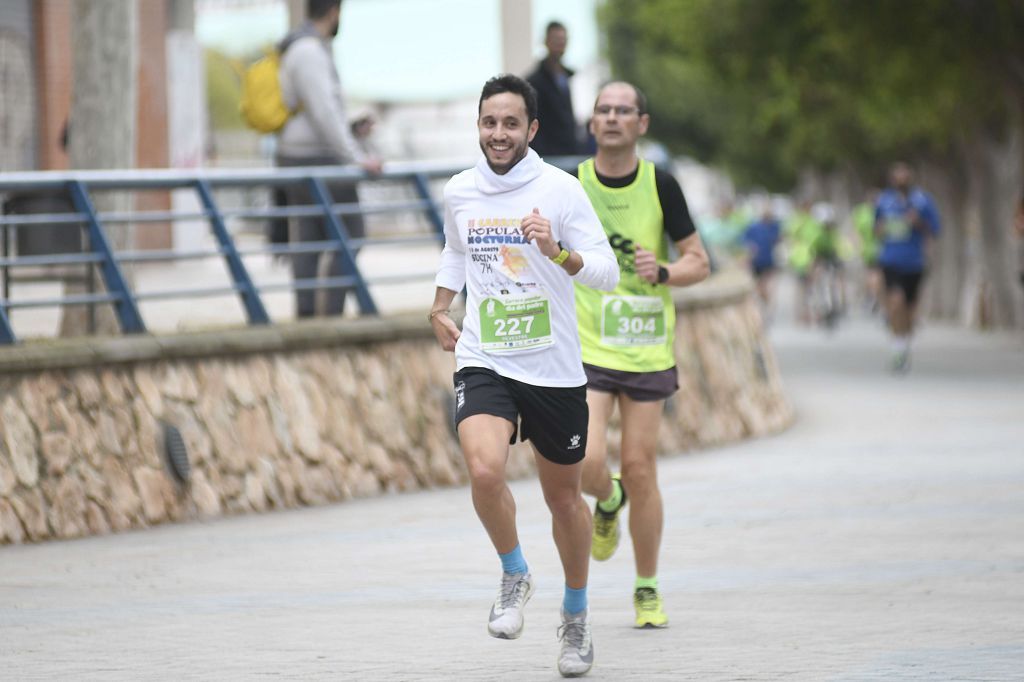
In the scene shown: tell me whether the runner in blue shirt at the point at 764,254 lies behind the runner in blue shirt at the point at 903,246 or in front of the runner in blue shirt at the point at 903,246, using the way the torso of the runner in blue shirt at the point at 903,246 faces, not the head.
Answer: behind

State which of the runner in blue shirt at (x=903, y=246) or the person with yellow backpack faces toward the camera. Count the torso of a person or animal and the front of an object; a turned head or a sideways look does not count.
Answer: the runner in blue shirt

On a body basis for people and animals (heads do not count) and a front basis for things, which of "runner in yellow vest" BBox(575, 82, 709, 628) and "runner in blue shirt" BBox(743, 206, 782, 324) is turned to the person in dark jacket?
the runner in blue shirt

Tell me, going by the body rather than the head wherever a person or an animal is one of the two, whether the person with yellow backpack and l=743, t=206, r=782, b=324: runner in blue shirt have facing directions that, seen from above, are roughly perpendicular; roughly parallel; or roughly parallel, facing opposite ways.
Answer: roughly perpendicular

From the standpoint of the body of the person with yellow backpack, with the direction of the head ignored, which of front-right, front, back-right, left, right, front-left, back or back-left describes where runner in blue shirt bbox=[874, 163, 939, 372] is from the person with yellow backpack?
front-left

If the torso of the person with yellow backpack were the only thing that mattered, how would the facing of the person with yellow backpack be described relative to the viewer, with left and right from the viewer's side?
facing to the right of the viewer

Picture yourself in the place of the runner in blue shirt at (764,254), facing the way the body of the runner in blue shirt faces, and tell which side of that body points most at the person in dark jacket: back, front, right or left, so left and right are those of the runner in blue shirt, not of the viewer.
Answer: front

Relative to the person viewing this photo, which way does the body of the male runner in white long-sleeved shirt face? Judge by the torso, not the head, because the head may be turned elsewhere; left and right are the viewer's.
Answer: facing the viewer

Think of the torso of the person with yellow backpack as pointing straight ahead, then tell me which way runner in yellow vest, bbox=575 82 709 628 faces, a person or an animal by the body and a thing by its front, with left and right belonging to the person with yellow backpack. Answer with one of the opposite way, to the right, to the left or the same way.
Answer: to the right

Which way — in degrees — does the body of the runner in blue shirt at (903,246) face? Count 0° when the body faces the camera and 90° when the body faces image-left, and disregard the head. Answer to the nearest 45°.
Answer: approximately 0°

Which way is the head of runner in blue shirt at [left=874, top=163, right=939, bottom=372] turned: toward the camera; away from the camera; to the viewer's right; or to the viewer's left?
toward the camera
